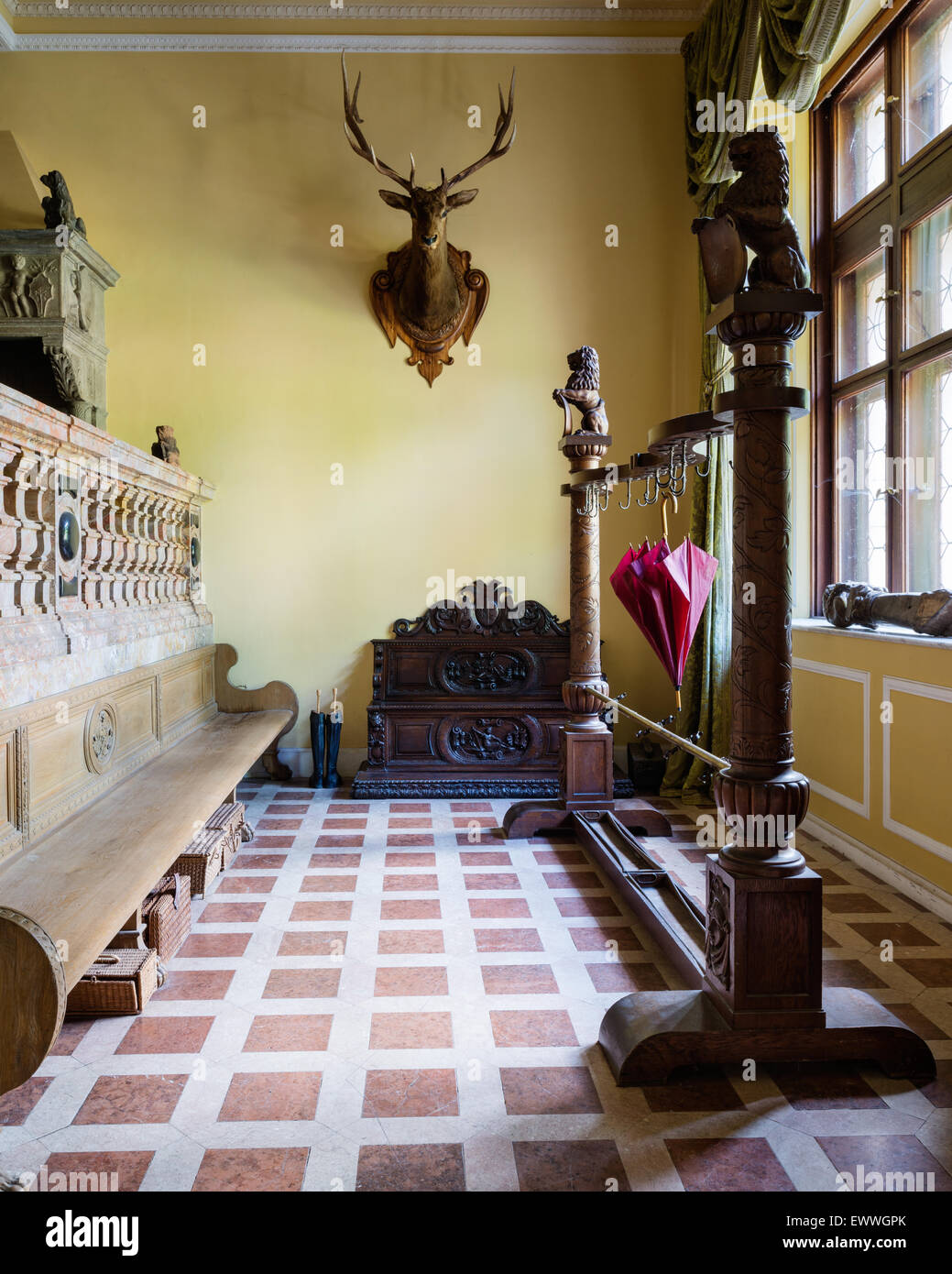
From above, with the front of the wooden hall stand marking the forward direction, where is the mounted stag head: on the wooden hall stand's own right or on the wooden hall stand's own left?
on the wooden hall stand's own right

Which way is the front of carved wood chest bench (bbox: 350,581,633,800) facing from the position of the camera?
facing the viewer

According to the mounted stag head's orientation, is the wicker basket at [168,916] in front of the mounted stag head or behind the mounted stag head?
in front

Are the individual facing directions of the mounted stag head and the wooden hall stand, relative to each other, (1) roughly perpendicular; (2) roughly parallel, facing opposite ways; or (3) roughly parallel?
roughly perpendicular

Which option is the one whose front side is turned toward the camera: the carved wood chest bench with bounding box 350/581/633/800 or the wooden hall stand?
the carved wood chest bench

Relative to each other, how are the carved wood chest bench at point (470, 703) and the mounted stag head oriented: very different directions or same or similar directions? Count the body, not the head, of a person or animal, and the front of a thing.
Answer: same or similar directions

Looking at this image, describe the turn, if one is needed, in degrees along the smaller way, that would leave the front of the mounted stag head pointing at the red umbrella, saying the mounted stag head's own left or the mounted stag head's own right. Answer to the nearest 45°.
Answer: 0° — it already faces it

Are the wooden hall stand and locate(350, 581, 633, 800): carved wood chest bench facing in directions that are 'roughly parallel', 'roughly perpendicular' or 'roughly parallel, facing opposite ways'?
roughly perpendicular
